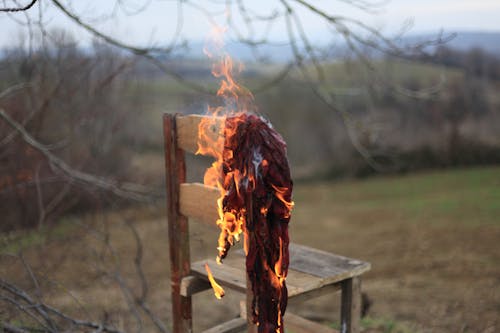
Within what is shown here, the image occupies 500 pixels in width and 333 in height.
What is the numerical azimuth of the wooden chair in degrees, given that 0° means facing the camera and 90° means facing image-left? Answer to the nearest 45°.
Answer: approximately 225°
